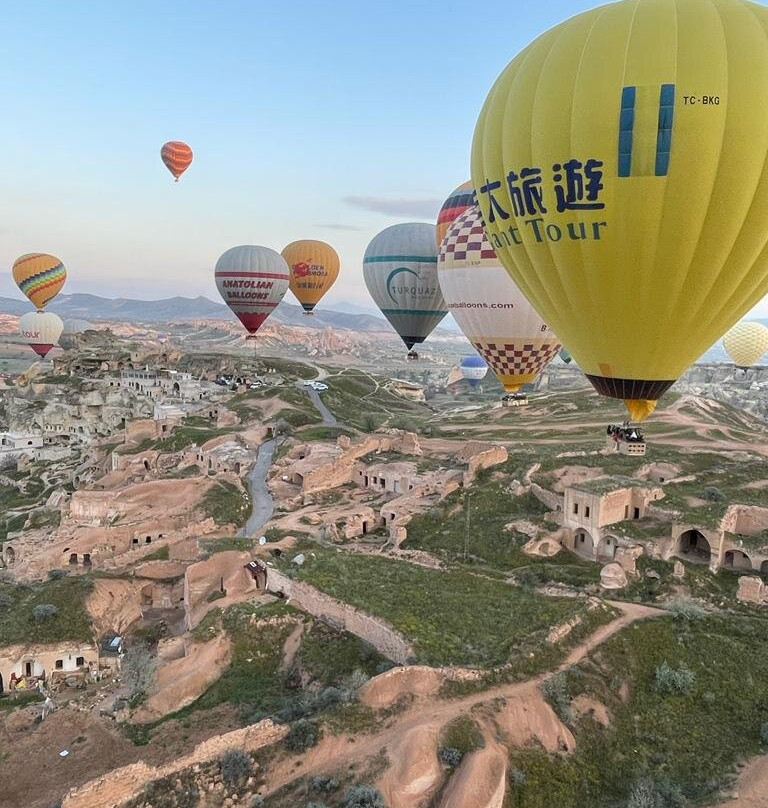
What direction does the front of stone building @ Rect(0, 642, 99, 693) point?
toward the camera

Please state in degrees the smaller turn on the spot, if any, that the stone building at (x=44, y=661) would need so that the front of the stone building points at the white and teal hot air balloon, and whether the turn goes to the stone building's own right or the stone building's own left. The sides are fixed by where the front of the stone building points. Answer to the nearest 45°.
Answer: approximately 135° to the stone building's own left

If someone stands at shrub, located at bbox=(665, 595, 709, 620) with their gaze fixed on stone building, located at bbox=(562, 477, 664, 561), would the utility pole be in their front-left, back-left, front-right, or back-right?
front-left

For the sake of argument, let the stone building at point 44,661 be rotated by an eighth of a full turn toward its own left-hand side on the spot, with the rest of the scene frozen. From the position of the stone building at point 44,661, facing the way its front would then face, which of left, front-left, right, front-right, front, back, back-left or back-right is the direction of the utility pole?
front-left

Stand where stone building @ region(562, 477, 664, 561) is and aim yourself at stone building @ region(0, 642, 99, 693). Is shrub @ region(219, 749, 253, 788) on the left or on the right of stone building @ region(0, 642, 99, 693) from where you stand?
left

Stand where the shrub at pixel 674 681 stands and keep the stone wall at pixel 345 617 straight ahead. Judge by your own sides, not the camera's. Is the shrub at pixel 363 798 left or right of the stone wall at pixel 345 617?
left

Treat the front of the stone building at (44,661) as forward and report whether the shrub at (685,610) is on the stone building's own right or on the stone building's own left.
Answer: on the stone building's own left

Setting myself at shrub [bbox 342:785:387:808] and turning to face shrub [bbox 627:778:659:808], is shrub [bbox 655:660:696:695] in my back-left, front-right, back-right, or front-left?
front-left

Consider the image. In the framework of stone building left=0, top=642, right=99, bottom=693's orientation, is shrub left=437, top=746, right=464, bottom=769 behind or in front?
in front

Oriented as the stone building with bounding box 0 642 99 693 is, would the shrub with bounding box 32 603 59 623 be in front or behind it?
behind

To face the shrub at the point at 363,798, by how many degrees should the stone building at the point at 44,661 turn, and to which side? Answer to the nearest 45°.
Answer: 0° — it already faces it

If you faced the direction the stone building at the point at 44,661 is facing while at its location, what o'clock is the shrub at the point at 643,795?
The shrub is roughly at 11 o'clock from the stone building.

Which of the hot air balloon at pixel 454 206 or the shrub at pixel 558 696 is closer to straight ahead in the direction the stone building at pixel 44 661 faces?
the shrub
